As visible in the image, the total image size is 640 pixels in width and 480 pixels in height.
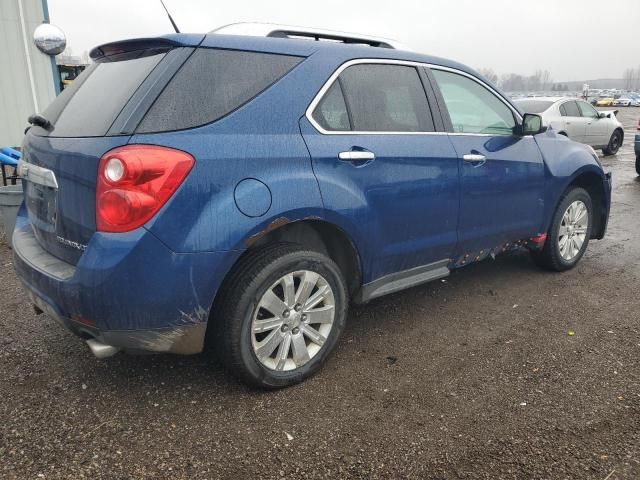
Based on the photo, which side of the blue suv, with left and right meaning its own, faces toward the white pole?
left

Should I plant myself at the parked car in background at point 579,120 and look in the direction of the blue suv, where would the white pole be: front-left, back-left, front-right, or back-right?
front-right

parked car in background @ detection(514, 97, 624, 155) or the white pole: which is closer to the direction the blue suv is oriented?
the parked car in background

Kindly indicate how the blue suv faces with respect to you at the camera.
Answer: facing away from the viewer and to the right of the viewer

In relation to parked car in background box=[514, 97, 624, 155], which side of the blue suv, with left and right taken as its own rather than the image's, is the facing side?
front
